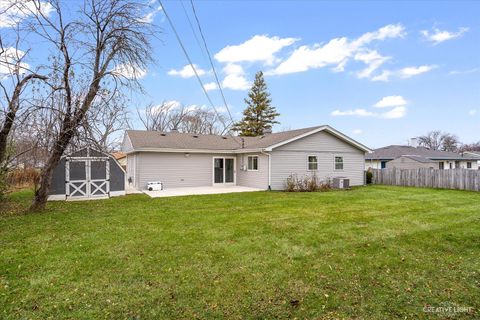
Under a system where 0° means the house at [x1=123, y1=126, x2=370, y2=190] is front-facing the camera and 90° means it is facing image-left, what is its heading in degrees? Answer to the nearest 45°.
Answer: approximately 180°

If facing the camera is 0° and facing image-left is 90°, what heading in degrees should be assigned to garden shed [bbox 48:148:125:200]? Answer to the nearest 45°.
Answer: approximately 0°

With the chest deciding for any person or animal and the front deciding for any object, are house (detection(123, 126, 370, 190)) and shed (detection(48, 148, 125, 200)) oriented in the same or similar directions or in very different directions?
very different directions
